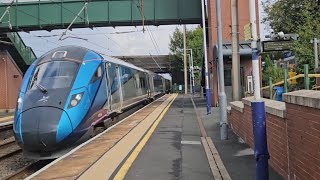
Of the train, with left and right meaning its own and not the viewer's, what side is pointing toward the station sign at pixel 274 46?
left

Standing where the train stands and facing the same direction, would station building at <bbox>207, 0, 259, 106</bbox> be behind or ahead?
behind

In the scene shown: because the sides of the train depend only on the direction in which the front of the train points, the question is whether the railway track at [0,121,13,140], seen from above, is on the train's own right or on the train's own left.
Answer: on the train's own right

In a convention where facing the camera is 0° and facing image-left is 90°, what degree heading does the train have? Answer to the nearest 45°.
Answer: approximately 45°

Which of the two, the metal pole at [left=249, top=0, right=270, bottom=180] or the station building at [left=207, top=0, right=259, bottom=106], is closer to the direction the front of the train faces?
the metal pole
